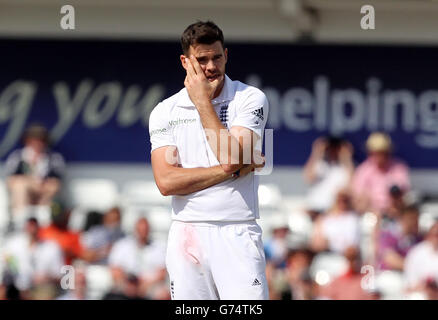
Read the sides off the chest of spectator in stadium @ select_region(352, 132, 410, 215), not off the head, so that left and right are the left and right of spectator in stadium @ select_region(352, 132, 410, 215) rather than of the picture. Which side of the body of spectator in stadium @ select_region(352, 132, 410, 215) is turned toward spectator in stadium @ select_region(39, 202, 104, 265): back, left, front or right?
right

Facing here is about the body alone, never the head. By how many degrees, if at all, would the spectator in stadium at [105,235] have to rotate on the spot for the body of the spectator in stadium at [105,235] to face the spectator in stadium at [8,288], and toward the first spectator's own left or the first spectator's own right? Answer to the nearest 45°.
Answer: approximately 90° to the first spectator's own right

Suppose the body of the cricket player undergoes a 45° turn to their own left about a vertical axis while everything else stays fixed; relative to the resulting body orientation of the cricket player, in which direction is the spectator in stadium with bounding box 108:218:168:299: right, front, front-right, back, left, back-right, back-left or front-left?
back-left

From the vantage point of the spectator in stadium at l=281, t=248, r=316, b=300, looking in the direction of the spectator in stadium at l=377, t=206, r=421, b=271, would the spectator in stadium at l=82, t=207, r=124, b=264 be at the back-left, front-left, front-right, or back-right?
back-left

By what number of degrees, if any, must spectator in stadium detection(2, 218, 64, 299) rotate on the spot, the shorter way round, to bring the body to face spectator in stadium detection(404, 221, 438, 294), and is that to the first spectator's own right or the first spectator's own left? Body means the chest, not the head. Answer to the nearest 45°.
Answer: approximately 45° to the first spectator's own left

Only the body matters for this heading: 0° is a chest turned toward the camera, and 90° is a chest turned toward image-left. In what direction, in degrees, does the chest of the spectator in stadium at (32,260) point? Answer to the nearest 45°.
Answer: approximately 0°

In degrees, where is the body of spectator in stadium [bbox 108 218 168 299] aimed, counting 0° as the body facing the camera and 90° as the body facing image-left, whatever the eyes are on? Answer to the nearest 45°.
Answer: approximately 0°
